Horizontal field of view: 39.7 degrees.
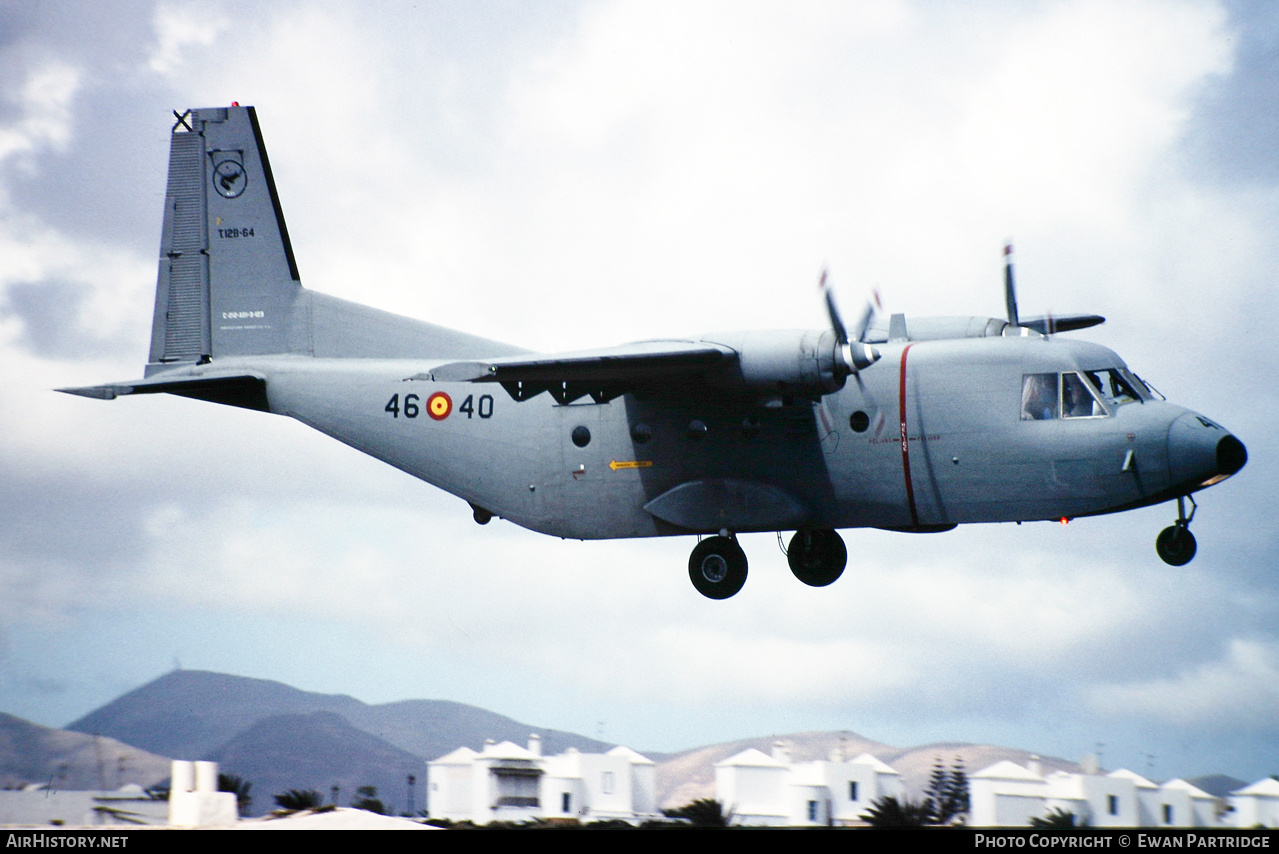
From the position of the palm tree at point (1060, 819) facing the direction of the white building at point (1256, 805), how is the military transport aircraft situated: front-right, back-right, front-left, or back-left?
back-right

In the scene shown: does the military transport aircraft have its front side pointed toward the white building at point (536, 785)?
no

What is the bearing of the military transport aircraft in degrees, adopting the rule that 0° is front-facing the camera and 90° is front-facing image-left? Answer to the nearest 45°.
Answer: approximately 315°

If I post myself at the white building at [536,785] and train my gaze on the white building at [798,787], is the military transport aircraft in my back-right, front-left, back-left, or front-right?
front-right
